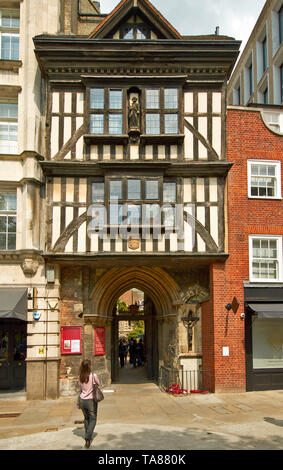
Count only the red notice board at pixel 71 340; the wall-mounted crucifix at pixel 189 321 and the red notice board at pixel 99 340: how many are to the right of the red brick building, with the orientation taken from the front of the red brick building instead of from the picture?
3

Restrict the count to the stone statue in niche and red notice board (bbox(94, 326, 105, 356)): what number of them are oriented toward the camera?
2

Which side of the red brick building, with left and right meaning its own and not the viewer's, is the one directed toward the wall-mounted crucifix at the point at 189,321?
right

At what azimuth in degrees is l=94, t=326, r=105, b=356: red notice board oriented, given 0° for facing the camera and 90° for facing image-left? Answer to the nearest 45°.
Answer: approximately 0°

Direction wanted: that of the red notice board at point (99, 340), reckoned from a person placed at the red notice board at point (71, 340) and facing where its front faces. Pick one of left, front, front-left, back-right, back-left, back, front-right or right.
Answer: back-left

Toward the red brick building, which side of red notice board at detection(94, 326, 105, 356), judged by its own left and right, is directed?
left

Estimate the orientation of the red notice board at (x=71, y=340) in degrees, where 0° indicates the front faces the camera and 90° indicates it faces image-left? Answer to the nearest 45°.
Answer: approximately 0°
